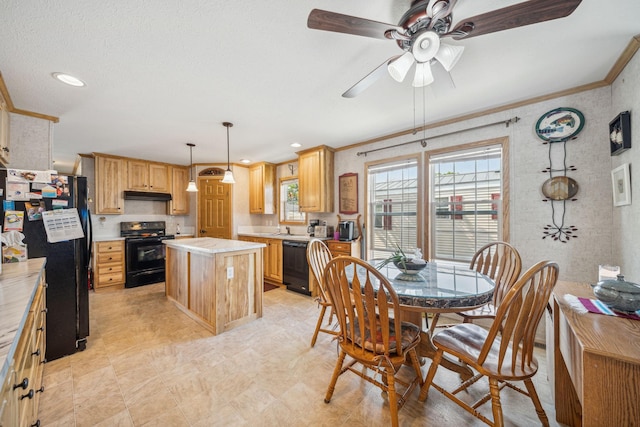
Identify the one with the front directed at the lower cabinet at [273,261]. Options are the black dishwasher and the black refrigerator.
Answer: the black refrigerator

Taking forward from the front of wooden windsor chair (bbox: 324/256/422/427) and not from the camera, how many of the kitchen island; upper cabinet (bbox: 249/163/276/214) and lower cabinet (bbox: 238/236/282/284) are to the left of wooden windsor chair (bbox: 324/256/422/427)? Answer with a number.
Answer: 3

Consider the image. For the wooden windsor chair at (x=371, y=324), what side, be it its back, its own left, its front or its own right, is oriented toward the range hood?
left

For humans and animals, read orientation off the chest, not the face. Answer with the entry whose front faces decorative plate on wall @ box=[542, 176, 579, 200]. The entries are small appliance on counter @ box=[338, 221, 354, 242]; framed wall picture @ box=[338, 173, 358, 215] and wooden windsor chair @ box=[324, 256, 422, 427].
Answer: the wooden windsor chair

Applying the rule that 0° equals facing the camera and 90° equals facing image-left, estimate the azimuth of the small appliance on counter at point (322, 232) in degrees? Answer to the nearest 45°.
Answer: approximately 45°

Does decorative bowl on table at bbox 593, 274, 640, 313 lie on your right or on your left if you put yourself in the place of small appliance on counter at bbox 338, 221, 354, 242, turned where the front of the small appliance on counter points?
on your left

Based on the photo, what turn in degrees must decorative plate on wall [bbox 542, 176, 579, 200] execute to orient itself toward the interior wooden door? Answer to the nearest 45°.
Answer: approximately 90° to its right

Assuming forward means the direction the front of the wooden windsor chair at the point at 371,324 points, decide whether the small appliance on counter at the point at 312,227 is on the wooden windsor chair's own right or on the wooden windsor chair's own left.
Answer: on the wooden windsor chair's own left

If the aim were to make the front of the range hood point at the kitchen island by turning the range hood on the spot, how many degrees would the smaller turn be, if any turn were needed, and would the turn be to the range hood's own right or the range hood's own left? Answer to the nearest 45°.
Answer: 0° — it already faces it
